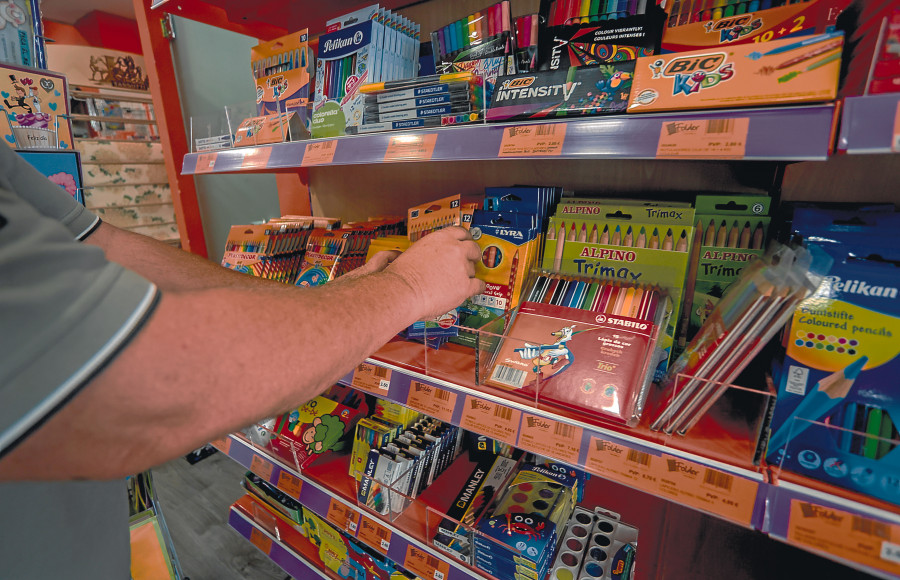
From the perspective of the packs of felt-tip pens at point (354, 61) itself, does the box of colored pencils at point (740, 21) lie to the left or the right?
on its left

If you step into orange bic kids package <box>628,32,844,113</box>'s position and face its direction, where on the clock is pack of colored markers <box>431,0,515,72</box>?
The pack of colored markers is roughly at 4 o'clock from the orange bic kids package.

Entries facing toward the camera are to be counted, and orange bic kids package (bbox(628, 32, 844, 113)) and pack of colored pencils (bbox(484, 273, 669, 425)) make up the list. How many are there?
2
